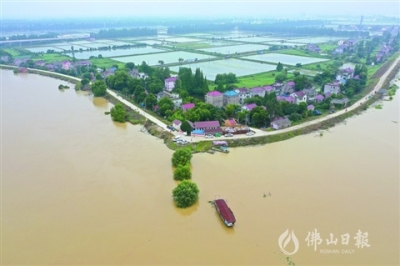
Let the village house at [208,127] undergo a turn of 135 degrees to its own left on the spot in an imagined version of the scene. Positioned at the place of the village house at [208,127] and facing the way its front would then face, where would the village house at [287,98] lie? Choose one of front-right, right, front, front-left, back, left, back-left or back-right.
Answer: front

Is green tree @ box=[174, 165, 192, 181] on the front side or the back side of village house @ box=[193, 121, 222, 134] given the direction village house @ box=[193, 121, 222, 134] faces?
on the front side

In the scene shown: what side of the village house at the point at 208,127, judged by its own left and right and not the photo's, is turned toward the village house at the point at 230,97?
back

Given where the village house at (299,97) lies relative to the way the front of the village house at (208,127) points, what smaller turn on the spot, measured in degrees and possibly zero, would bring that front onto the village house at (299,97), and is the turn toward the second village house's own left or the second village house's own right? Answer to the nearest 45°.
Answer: approximately 135° to the second village house's own left

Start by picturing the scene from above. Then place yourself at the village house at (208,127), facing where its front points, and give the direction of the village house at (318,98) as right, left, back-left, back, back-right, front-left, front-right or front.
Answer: back-left

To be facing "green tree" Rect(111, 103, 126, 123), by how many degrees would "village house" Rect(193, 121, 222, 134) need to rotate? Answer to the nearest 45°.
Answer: approximately 135° to its right

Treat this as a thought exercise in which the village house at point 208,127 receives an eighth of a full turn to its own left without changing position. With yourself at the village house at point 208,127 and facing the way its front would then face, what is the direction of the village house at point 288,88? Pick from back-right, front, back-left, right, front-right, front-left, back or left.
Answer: left

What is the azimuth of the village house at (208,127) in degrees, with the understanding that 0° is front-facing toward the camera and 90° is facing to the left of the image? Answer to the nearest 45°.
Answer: approximately 0°

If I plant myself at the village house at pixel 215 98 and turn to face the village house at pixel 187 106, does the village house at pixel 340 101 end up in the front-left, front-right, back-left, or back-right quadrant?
back-left

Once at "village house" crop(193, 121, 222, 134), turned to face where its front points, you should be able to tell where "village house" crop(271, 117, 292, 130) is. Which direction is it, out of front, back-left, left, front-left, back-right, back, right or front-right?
left

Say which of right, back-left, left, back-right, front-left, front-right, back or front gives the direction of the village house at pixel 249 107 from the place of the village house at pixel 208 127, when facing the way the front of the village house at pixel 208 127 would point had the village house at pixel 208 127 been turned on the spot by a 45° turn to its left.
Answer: left

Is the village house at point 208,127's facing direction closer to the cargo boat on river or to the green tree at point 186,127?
the cargo boat on river

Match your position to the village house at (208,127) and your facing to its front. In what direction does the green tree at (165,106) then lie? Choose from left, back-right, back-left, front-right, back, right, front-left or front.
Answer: back-right

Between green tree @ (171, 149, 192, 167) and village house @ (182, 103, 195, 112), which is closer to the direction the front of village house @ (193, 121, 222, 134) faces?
the green tree

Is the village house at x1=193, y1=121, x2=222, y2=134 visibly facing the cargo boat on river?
yes

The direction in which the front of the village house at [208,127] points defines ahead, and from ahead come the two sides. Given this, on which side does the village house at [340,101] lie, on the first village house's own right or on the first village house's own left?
on the first village house's own left

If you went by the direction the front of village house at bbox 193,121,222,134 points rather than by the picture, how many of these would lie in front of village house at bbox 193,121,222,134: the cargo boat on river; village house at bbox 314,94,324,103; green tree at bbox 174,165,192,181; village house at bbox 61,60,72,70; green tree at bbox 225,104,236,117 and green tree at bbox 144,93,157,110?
2
